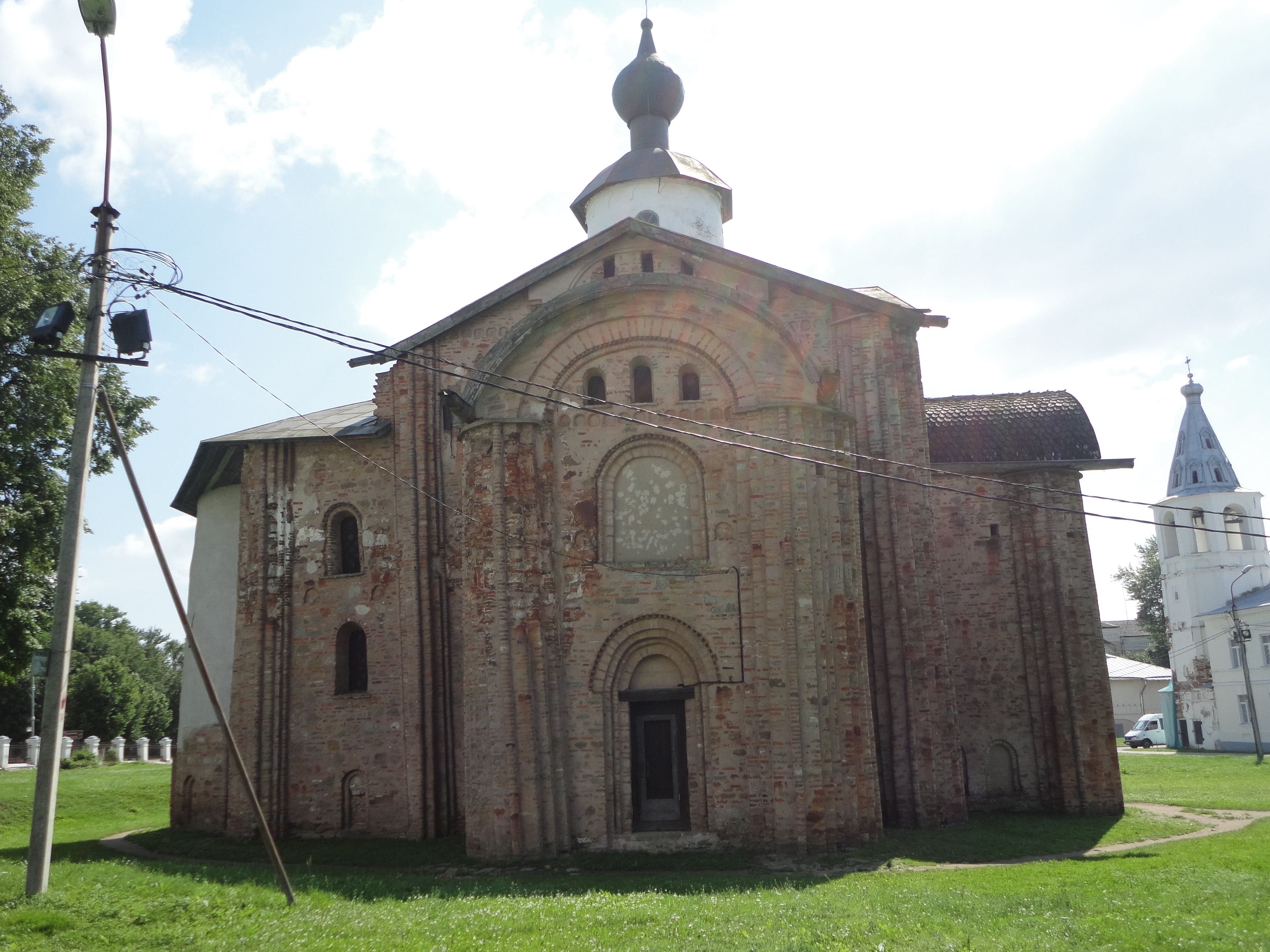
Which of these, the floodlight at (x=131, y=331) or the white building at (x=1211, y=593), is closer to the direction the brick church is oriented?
the floodlight

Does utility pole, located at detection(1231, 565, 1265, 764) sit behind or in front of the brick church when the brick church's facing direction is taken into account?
behind

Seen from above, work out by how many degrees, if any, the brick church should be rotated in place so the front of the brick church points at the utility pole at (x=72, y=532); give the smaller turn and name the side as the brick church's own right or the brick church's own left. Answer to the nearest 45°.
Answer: approximately 45° to the brick church's own right

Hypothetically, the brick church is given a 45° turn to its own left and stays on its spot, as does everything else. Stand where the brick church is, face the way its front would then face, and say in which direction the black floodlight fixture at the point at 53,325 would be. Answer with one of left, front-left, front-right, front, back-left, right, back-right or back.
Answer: right

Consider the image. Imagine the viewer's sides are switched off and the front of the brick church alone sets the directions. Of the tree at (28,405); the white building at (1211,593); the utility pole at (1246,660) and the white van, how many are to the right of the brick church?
1

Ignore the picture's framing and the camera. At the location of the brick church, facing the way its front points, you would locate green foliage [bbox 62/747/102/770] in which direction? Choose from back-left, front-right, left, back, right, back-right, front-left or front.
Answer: back-right

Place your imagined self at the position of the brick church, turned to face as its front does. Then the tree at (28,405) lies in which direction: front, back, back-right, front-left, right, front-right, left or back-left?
right

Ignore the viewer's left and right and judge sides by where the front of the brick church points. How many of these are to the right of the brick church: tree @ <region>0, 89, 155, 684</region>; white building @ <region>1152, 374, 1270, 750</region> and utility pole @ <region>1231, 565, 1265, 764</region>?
1

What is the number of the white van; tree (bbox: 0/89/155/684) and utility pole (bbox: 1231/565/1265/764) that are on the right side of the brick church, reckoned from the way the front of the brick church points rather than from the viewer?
1

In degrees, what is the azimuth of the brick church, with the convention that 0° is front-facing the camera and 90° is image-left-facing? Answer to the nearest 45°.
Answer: approximately 0°

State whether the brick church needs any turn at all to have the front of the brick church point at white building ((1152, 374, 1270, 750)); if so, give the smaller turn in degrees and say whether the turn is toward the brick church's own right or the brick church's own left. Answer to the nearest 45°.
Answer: approximately 135° to the brick church's own left

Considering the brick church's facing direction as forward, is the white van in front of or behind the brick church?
behind
